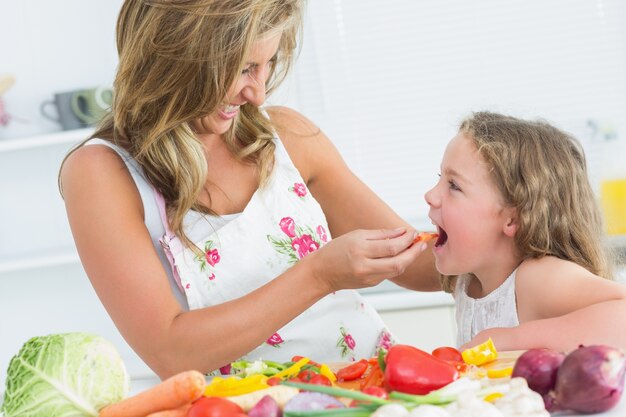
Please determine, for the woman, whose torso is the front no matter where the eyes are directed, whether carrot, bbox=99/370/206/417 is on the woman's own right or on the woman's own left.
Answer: on the woman's own right

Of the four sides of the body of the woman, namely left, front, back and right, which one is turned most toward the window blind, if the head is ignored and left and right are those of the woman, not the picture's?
left

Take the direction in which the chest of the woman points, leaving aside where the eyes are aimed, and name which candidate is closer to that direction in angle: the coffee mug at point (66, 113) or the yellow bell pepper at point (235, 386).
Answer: the yellow bell pepper

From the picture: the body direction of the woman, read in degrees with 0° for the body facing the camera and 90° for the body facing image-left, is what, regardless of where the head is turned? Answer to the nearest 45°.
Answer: approximately 315°

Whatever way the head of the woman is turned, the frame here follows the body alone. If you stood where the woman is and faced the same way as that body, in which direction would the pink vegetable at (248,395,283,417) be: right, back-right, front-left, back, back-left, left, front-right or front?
front-right

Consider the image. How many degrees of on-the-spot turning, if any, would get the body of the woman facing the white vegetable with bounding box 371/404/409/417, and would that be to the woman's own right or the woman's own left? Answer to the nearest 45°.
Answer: approximately 45° to the woman's own right

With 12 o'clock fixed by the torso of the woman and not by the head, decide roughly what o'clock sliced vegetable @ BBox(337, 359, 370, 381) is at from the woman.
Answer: The sliced vegetable is roughly at 1 o'clock from the woman.

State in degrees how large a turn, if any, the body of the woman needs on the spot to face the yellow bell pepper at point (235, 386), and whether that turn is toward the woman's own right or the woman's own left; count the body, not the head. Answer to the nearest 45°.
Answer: approximately 45° to the woman's own right

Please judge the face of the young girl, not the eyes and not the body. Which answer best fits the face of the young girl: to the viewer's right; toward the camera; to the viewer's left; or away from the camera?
to the viewer's left

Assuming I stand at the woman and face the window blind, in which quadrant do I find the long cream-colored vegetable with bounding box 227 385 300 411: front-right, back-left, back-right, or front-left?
back-right

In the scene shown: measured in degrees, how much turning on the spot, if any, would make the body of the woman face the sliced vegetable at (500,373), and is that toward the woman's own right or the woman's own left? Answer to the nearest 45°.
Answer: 0° — they already face it
